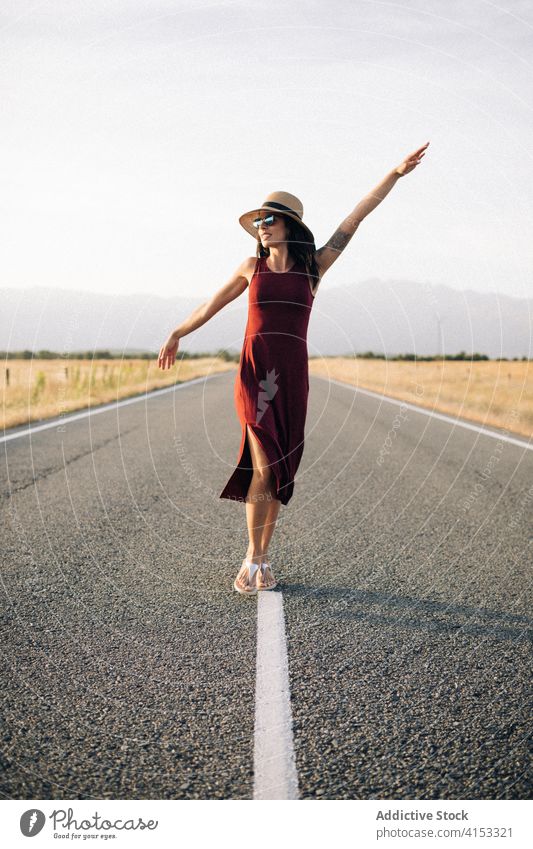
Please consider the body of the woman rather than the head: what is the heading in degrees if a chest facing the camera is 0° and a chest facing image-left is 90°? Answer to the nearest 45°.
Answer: approximately 0°
